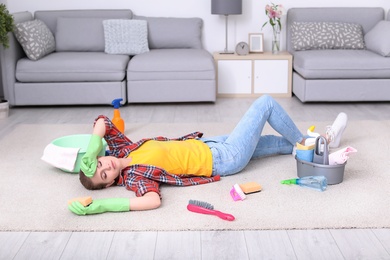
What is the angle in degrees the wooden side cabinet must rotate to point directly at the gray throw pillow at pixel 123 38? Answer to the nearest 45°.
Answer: approximately 90° to its right

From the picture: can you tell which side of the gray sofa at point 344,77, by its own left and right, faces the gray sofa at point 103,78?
right

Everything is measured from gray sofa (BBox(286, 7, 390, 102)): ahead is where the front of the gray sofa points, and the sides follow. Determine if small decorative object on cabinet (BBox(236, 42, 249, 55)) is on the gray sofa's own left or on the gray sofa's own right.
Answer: on the gray sofa's own right

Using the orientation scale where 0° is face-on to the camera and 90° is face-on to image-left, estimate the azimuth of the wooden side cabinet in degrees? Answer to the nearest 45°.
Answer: approximately 0°

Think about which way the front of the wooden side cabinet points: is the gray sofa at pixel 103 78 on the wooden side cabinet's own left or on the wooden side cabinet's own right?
on the wooden side cabinet's own right

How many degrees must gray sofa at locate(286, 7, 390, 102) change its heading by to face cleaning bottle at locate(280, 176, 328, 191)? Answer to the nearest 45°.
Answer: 0° — it already faces it

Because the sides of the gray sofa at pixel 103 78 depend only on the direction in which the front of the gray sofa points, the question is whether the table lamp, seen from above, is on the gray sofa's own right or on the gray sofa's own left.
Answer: on the gray sofa's own left

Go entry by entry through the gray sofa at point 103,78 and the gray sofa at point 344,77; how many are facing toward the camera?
2

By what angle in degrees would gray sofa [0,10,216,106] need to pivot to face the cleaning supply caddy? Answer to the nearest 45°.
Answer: approximately 45° to its left

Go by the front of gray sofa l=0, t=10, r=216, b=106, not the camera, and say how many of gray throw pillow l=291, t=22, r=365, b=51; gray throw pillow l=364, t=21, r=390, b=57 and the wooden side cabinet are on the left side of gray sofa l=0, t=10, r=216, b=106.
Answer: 3

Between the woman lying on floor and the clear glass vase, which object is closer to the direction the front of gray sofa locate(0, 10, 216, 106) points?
the woman lying on floor

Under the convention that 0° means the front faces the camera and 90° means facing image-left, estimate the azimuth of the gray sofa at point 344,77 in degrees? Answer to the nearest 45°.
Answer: approximately 0°
